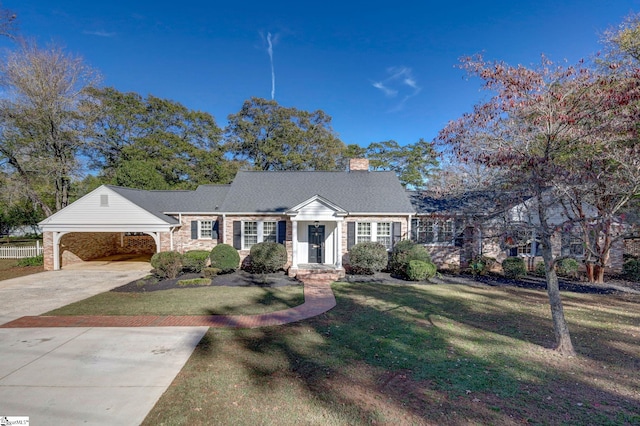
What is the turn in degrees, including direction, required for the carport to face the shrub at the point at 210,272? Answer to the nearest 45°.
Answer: approximately 45° to its left

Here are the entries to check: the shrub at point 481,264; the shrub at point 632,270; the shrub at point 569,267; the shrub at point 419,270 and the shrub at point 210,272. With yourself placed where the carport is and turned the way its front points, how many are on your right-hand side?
0

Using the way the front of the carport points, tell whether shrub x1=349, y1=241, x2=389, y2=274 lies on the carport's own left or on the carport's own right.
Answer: on the carport's own left

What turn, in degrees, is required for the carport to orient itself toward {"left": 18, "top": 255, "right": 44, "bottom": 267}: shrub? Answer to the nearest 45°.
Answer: approximately 135° to its right

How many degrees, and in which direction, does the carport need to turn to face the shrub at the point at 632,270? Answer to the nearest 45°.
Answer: approximately 45° to its left

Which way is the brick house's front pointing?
toward the camera

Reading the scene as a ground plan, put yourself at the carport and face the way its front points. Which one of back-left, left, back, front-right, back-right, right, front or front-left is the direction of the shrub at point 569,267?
front-left

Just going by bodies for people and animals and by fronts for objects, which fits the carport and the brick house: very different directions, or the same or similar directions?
same or similar directions

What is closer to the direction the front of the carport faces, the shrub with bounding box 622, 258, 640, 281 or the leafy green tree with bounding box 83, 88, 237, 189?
the shrub

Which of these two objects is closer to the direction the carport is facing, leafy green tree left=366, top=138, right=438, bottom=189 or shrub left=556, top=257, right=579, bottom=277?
the shrub

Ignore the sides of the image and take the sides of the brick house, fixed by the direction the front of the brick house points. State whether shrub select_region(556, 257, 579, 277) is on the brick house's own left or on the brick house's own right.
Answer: on the brick house's own left

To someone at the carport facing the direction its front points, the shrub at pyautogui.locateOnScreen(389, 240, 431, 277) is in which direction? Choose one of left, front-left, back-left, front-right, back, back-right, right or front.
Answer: front-left
